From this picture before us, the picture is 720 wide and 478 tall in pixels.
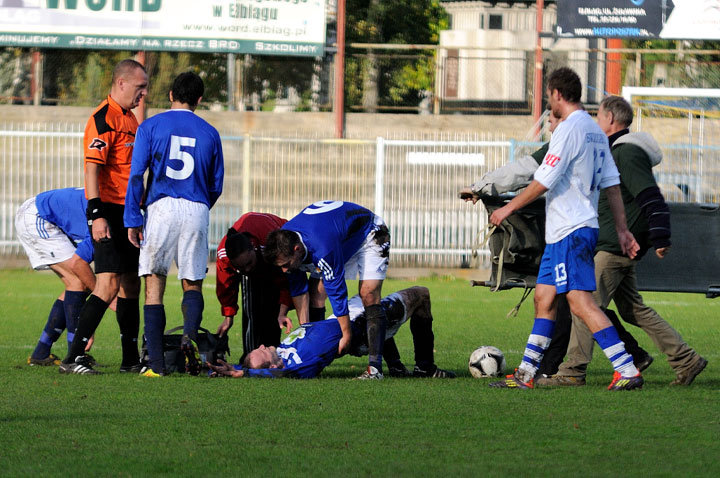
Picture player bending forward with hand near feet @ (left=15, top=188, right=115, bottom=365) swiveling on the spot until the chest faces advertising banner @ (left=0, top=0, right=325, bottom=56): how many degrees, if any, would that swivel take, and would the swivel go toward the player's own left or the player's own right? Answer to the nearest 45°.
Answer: approximately 90° to the player's own left

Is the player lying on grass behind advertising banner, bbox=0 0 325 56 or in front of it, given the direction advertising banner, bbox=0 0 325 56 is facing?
in front

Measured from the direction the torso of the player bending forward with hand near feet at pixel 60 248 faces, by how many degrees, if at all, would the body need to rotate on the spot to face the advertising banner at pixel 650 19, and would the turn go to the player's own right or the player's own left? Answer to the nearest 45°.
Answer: approximately 45° to the player's own left

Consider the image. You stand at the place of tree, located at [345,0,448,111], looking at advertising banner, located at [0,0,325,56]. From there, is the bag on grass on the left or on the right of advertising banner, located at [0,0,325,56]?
left

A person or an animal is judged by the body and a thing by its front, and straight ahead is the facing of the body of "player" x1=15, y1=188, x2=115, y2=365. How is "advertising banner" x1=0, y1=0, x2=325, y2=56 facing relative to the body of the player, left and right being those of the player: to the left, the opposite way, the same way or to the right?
to the right

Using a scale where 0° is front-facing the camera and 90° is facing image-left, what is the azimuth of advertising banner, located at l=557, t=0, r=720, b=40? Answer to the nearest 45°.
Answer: approximately 0°

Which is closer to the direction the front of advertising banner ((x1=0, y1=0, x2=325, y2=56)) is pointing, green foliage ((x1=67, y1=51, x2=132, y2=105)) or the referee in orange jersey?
the referee in orange jersey

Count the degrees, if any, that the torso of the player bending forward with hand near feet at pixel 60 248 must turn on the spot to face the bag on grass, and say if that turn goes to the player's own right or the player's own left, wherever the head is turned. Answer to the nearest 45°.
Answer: approximately 45° to the player's own right

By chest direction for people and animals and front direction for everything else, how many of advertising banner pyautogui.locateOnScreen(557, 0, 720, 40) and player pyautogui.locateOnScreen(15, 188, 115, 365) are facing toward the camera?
1

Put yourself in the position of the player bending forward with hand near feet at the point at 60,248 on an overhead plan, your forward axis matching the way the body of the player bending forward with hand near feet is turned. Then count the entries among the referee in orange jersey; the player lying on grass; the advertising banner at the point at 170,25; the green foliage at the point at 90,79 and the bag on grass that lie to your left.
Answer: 2

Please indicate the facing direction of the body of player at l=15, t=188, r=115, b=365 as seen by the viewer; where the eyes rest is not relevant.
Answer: to the viewer's right
